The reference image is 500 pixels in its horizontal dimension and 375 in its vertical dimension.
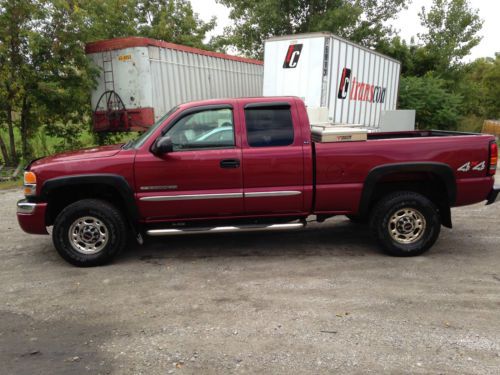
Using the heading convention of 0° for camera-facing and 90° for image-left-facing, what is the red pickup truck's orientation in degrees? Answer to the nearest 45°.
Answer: approximately 90°

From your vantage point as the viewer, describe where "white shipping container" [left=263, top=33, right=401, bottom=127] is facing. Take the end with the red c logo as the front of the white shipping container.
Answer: facing the viewer and to the left of the viewer

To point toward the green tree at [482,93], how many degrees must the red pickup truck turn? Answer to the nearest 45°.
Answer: approximately 135° to its right

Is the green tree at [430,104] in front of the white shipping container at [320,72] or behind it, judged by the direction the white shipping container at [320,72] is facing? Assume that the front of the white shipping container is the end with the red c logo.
behind

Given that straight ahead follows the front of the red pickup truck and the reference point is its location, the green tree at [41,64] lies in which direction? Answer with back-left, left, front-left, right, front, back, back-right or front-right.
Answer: front-right

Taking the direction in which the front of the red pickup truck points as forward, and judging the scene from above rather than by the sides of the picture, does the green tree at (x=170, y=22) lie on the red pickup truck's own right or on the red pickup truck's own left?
on the red pickup truck's own right

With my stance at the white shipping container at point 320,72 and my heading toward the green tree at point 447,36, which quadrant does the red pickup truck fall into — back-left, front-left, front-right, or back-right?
back-right

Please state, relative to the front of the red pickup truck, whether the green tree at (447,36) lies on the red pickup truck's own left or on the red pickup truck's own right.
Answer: on the red pickup truck's own right

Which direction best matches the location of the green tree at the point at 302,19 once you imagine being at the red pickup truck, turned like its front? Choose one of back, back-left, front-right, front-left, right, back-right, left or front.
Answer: right

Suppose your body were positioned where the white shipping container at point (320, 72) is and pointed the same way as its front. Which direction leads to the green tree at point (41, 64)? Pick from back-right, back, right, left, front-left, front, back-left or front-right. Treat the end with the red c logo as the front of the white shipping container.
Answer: front-right

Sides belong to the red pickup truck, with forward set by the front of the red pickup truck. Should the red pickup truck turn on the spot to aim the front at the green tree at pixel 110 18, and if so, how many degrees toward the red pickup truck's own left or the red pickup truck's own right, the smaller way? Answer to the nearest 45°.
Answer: approximately 45° to the red pickup truck's own right

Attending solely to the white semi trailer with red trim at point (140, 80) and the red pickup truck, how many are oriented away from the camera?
0
